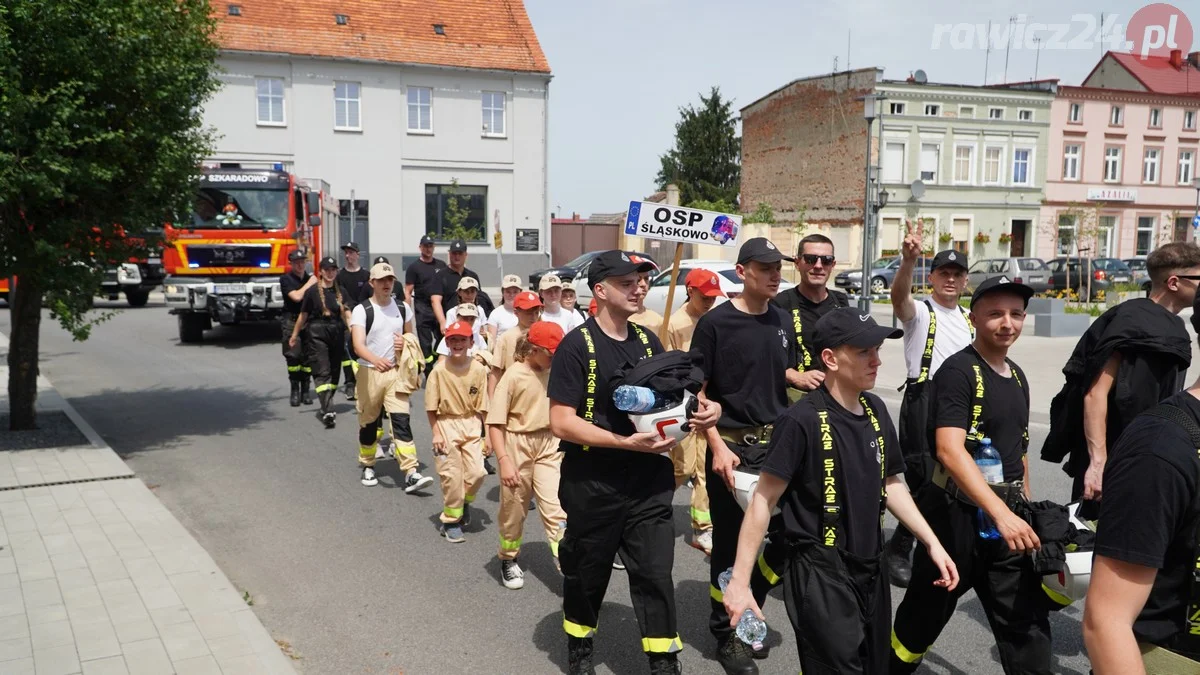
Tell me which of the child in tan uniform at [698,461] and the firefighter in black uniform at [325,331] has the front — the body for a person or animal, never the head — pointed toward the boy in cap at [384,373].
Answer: the firefighter in black uniform

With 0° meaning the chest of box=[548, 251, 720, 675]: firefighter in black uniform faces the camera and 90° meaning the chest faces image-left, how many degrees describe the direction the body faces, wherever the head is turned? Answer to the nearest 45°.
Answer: approximately 315°

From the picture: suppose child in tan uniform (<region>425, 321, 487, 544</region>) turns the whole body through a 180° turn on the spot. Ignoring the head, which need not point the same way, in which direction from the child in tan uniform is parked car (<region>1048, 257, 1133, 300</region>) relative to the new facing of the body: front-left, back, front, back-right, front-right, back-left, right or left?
front-right

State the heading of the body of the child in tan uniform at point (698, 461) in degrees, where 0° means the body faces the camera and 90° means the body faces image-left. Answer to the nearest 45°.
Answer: approximately 315°

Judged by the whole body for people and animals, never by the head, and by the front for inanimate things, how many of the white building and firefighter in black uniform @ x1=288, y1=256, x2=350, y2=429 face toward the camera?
2

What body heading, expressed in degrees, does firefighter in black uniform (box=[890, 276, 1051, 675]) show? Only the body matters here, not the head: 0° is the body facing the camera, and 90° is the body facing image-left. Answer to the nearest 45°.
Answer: approximately 315°

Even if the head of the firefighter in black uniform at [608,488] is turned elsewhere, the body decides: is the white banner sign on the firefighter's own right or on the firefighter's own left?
on the firefighter's own left

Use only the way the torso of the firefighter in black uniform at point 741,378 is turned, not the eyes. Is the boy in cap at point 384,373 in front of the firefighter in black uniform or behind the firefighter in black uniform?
behind

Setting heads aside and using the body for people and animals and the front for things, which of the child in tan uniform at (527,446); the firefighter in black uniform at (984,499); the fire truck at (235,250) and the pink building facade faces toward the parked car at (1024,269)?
the pink building facade
